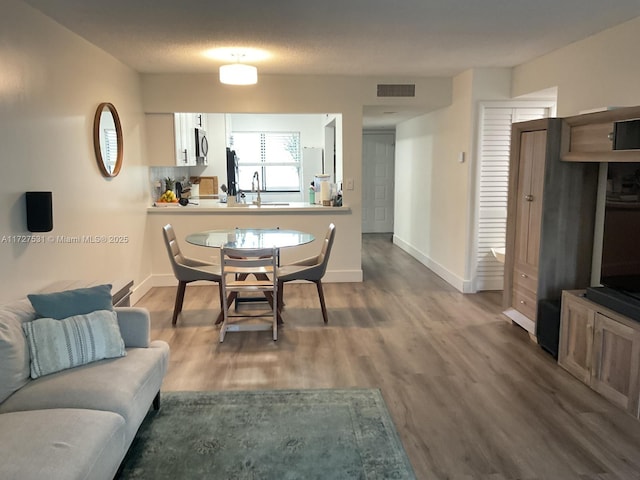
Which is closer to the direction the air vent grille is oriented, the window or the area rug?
the area rug

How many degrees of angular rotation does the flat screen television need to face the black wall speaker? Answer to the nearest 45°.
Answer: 0° — it already faces it

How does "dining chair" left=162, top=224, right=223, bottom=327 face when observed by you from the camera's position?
facing to the right of the viewer

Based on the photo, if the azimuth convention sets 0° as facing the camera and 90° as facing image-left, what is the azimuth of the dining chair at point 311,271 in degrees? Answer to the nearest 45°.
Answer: approximately 90°

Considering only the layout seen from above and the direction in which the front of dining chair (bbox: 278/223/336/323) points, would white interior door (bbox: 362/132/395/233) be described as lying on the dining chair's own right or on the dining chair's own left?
on the dining chair's own right

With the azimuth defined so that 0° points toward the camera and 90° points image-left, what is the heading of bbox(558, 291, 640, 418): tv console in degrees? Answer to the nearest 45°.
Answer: approximately 45°

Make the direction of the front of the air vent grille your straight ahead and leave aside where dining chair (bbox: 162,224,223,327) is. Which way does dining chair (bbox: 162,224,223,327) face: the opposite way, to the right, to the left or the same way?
to the left

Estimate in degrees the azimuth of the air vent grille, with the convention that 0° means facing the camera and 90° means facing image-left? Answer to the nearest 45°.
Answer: approximately 0°

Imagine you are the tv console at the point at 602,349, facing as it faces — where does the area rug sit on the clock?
The area rug is roughly at 12 o'clock from the tv console.

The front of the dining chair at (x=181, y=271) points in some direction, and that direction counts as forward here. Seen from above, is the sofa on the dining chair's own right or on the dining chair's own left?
on the dining chair's own right

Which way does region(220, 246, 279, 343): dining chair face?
away from the camera
